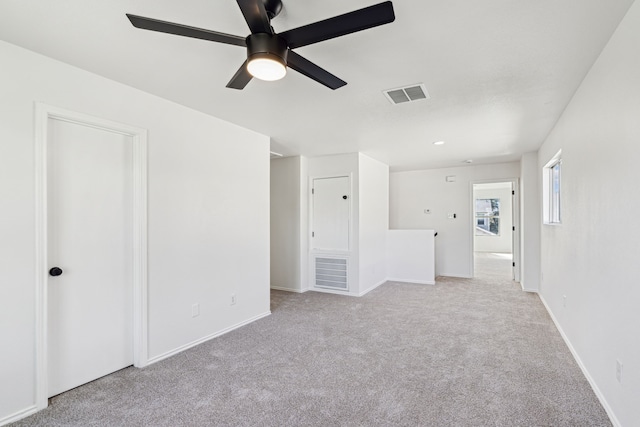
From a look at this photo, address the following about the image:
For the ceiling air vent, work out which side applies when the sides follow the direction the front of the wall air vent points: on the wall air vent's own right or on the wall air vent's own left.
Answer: on the wall air vent's own left

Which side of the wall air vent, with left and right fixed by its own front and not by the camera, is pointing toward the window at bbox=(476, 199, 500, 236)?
back

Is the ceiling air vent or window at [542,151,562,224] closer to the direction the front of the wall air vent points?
the ceiling air vent

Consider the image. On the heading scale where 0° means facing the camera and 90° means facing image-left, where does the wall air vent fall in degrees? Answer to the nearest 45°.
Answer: approximately 45°

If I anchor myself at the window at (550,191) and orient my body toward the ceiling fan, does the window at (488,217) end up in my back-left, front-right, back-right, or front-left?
back-right
